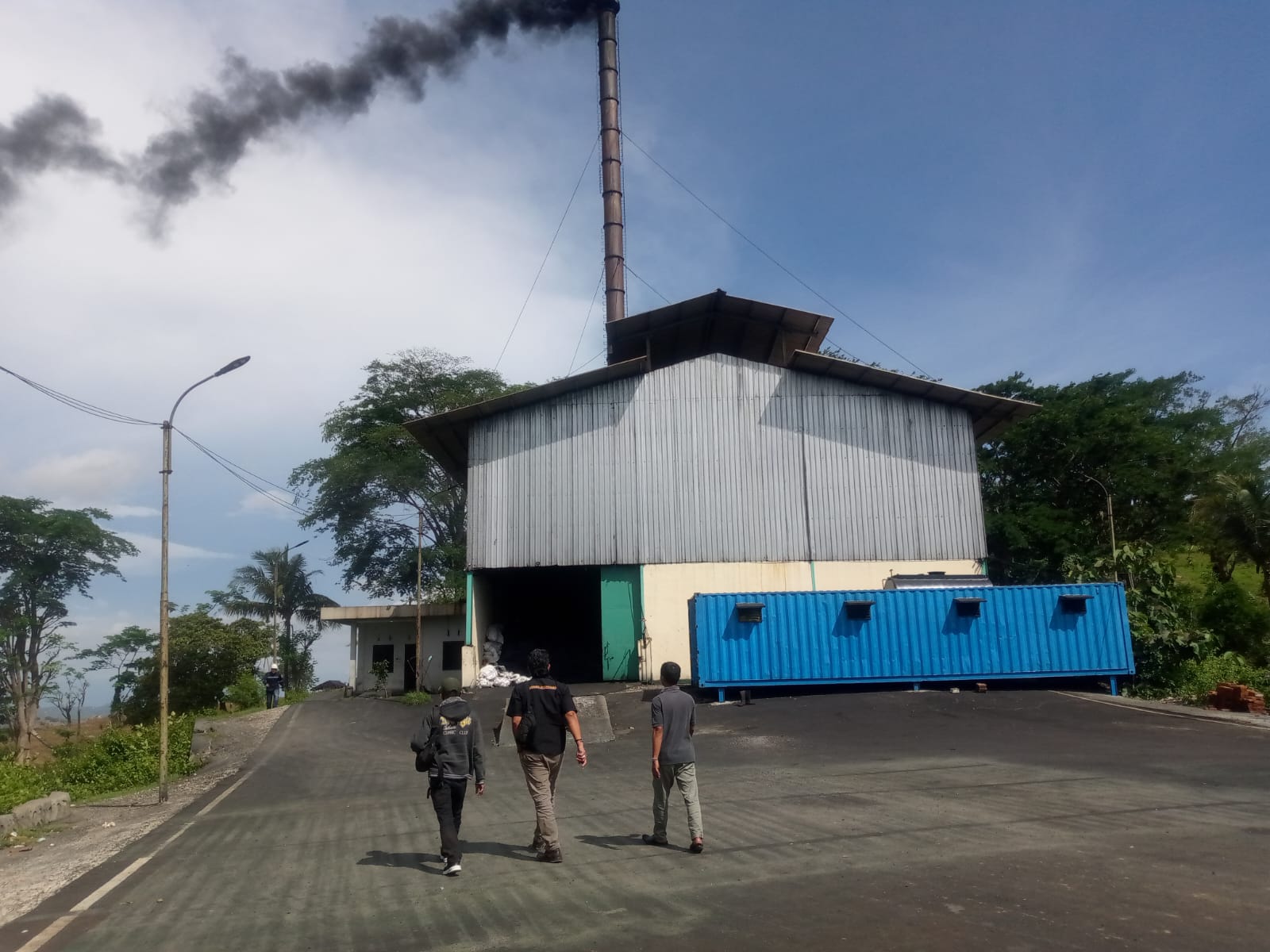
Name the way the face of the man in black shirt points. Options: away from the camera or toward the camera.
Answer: away from the camera

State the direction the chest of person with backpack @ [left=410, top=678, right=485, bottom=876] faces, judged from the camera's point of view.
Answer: away from the camera

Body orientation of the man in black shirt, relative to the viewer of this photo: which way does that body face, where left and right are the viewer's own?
facing away from the viewer

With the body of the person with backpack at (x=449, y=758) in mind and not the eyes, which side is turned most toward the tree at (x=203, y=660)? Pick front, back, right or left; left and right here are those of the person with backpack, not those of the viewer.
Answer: front

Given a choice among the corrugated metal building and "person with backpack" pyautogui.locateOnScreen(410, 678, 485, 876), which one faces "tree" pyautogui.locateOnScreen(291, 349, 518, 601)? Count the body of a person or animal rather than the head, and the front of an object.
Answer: the person with backpack

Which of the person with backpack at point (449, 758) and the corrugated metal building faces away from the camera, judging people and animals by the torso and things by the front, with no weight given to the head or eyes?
the person with backpack

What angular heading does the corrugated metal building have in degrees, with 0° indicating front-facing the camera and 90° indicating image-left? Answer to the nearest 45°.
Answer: approximately 0°

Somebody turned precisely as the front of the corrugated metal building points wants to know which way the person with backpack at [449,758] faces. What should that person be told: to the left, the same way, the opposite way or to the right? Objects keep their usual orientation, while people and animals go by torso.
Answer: the opposite way

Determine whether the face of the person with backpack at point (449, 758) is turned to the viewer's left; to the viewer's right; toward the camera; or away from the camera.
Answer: away from the camera

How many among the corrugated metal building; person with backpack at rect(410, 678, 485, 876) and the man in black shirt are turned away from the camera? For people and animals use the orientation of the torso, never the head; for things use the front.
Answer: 2

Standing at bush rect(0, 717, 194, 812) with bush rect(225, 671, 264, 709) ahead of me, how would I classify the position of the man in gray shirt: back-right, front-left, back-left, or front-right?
back-right

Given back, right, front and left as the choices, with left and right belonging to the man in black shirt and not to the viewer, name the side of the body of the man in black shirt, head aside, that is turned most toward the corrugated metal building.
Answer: front
